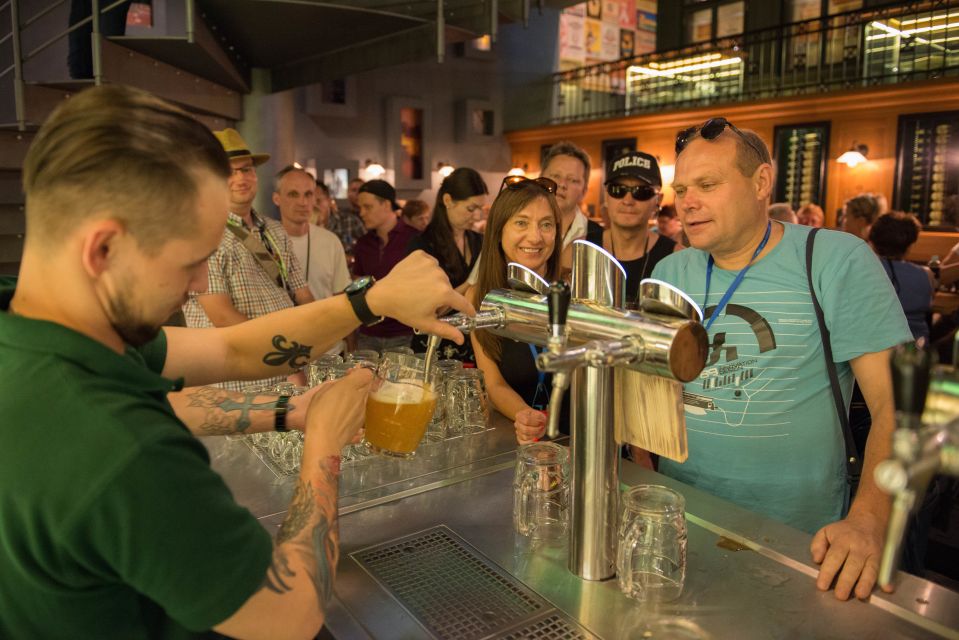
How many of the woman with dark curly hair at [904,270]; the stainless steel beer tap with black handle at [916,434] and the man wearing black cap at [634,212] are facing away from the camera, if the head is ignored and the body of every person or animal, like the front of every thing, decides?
1

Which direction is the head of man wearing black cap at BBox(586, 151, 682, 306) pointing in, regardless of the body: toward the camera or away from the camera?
toward the camera

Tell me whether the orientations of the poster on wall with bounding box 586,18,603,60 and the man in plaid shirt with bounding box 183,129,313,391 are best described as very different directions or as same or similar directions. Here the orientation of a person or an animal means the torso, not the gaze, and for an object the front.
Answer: same or similar directions

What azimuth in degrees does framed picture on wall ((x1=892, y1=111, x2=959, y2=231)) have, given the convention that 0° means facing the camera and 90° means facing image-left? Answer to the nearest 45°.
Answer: approximately 45°

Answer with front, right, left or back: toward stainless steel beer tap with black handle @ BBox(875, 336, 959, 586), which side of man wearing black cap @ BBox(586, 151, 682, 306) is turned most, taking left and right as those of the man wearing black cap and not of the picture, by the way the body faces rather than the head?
front

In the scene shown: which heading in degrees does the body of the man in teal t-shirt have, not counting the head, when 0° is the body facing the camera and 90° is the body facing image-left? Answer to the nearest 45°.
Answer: approximately 45°

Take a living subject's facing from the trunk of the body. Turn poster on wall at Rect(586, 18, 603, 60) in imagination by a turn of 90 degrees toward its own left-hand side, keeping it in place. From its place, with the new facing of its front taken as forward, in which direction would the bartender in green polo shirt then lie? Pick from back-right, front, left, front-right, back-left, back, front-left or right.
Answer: back-right

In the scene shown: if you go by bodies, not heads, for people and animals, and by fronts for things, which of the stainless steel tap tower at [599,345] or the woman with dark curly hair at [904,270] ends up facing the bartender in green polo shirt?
the stainless steel tap tower

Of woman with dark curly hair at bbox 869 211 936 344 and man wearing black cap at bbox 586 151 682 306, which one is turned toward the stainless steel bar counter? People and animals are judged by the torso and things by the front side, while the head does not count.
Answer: the man wearing black cap

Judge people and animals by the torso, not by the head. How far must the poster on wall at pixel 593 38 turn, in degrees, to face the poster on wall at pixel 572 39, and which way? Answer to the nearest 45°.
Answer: approximately 90° to its right

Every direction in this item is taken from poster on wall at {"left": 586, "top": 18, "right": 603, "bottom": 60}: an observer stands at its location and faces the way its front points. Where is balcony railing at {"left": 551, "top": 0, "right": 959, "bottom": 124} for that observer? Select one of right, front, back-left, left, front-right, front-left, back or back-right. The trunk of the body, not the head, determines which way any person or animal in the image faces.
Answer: front

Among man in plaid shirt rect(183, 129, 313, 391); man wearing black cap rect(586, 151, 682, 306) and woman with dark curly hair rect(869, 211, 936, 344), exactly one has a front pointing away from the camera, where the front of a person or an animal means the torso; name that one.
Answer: the woman with dark curly hair

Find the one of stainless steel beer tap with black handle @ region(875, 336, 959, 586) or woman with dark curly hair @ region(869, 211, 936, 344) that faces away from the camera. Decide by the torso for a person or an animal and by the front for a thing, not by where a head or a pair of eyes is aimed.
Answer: the woman with dark curly hair

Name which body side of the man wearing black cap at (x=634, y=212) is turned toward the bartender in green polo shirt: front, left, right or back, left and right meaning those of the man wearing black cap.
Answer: front

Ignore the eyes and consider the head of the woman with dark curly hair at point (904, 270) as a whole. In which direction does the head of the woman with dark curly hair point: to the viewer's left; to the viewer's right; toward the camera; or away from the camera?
away from the camera

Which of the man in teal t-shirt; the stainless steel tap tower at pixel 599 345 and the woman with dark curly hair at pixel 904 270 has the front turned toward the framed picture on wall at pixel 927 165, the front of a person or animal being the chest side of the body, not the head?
the woman with dark curly hair

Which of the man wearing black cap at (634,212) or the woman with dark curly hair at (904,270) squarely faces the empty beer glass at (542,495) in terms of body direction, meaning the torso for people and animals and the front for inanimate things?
the man wearing black cap

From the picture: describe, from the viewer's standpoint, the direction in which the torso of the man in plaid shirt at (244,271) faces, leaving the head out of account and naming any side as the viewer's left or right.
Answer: facing the viewer and to the right of the viewer

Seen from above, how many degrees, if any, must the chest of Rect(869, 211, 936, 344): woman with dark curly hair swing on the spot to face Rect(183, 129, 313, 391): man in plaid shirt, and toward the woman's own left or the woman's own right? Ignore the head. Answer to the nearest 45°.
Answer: approximately 135° to the woman's own left

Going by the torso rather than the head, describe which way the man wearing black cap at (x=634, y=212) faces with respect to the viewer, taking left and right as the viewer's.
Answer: facing the viewer

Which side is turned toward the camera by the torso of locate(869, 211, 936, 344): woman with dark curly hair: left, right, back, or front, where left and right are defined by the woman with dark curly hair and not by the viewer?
back
